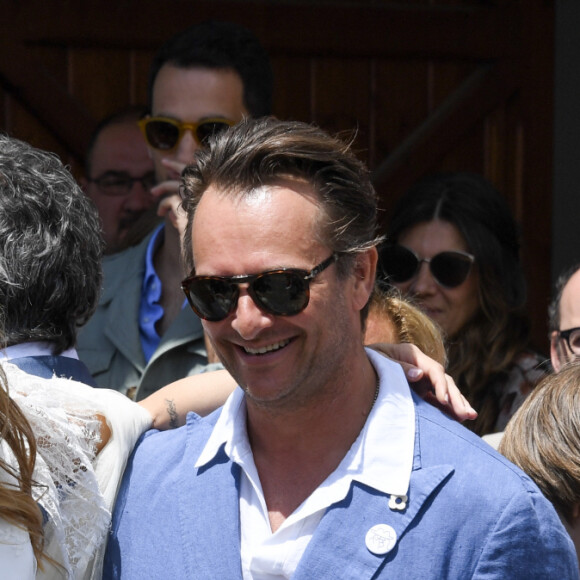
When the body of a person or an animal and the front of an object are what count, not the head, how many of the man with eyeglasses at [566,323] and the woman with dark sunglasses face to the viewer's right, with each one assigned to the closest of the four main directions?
0

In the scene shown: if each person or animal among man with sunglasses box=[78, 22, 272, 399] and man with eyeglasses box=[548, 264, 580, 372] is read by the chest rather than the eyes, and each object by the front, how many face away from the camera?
0

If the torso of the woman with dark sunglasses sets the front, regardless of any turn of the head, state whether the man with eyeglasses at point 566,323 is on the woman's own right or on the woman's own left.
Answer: on the woman's own left

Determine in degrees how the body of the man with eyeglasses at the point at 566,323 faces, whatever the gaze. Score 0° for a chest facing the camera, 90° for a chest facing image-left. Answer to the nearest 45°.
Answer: approximately 0°

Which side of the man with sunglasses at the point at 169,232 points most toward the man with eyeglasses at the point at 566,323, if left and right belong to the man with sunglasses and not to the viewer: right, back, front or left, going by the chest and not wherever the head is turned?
left

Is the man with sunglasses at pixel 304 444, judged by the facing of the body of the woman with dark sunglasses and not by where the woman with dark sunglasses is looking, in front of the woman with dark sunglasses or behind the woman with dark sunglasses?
in front

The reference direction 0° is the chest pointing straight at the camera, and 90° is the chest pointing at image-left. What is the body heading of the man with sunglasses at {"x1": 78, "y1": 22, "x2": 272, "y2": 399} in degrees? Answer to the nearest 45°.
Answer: approximately 45°

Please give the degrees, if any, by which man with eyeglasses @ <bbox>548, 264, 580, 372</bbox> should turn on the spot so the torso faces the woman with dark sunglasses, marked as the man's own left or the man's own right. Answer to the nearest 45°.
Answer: approximately 135° to the man's own right

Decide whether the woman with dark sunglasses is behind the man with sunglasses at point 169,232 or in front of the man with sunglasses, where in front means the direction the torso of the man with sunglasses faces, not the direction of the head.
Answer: behind
